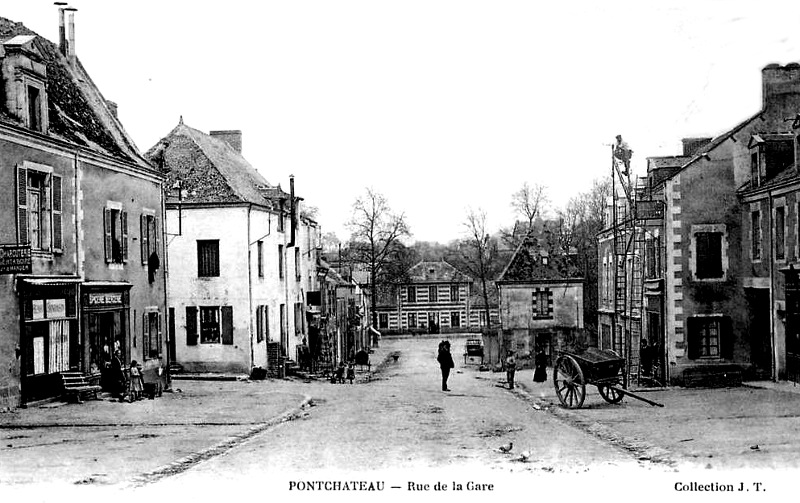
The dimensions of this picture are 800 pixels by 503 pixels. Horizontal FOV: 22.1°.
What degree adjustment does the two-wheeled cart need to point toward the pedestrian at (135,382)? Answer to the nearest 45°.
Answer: approximately 135° to its right

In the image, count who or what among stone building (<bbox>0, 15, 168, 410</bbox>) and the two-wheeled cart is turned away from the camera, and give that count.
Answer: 0

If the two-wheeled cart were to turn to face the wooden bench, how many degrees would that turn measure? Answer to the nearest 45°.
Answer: approximately 135° to its right

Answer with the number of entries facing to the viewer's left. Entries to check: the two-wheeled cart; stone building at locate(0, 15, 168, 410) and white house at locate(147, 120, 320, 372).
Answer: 0

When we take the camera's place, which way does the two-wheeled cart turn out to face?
facing the viewer and to the right of the viewer

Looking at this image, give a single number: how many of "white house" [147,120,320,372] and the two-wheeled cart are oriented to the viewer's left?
0
